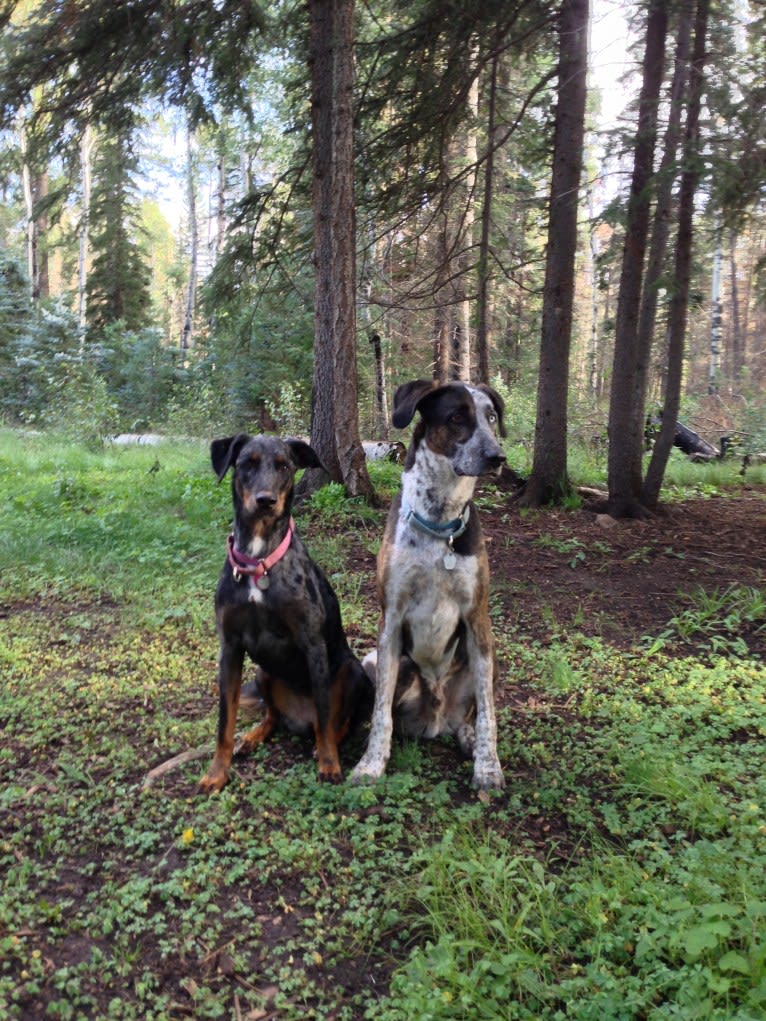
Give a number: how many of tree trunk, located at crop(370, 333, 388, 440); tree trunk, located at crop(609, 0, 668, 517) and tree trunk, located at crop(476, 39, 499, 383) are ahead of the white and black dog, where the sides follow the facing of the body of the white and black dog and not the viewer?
0

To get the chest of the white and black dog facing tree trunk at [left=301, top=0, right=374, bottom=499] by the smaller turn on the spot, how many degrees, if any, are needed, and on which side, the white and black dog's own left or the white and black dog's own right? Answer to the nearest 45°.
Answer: approximately 180°

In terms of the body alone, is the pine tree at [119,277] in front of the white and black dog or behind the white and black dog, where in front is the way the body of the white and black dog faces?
behind

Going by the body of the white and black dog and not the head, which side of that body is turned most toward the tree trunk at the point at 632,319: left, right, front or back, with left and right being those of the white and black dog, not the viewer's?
back

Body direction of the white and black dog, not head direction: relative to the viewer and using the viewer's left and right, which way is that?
facing the viewer

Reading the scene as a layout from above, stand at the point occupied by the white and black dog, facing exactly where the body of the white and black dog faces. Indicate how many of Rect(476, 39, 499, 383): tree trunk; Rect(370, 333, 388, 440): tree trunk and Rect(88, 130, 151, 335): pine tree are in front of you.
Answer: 0

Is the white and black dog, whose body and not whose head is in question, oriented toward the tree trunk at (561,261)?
no

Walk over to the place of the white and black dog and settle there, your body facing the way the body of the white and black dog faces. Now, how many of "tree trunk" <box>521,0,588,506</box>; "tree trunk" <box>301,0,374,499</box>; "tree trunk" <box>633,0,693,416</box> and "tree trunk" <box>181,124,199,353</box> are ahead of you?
0

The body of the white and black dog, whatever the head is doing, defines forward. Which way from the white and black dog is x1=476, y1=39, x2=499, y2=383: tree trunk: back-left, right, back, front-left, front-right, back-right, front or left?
back

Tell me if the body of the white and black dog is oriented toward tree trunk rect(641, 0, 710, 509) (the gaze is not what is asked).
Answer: no

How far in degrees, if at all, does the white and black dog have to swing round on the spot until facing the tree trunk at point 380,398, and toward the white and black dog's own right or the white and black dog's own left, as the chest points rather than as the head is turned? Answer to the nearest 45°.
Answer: approximately 180°

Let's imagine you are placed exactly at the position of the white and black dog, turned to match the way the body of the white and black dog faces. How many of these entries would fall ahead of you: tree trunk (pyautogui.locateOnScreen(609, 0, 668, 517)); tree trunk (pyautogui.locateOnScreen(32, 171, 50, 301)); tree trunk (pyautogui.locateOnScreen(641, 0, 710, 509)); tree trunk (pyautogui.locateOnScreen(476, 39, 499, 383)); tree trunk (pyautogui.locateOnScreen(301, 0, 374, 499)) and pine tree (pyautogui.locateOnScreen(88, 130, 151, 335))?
0

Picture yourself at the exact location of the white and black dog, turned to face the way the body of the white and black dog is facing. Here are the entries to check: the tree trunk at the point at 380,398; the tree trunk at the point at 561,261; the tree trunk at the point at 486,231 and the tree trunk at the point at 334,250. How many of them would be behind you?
4

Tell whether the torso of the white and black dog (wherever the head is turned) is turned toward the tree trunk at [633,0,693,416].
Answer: no

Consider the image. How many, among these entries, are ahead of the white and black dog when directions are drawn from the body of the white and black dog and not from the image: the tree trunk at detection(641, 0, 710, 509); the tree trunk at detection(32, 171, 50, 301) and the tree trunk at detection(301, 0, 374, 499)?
0

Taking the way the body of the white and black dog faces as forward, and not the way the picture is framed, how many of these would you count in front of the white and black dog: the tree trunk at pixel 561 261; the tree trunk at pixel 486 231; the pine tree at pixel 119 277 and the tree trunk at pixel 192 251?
0

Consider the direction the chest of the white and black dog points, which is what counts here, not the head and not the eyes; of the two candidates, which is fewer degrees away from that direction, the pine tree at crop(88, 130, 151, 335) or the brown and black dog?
the brown and black dog

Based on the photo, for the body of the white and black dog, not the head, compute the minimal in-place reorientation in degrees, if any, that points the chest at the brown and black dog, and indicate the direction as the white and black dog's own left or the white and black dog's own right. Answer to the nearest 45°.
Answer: approximately 90° to the white and black dog's own right
